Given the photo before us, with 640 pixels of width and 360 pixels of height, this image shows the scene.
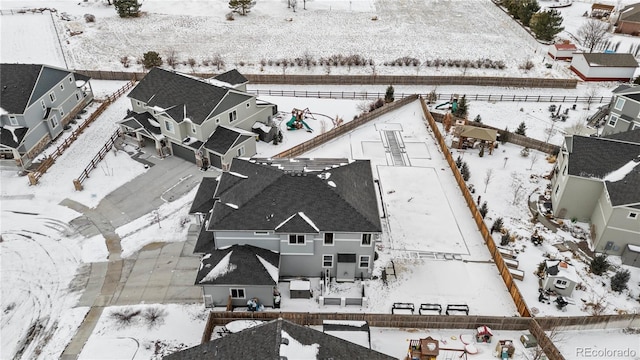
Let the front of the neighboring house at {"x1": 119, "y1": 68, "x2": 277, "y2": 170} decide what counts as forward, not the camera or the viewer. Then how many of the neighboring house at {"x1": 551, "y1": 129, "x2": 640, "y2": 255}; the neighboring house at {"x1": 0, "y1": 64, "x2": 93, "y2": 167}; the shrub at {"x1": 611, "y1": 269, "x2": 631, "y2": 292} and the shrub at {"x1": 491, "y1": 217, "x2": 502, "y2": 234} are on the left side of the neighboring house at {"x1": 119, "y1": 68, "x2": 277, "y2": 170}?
3

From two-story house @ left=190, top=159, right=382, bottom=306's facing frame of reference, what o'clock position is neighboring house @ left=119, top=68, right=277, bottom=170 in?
The neighboring house is roughly at 2 o'clock from the two-story house.

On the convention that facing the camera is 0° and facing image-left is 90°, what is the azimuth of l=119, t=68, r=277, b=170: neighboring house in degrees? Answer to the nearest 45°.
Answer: approximately 45°

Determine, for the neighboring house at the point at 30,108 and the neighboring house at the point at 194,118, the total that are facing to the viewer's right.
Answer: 0

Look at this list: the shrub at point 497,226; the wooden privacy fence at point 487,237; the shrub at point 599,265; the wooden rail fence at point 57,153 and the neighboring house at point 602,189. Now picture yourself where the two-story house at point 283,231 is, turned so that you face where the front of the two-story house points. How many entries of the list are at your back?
4

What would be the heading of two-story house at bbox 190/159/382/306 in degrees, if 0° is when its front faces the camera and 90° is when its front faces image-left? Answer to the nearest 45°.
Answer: approximately 90°

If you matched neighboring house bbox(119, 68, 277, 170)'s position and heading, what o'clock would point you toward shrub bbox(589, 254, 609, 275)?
The shrub is roughly at 9 o'clock from the neighboring house.

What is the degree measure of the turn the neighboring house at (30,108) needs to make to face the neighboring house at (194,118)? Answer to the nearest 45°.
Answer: approximately 90° to its left

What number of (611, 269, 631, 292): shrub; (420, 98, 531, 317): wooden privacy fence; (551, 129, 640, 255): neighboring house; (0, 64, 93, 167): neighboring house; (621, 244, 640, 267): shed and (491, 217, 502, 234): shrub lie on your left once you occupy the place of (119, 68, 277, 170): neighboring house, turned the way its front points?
5

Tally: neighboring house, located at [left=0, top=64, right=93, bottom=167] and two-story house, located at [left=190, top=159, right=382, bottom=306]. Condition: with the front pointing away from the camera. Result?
0

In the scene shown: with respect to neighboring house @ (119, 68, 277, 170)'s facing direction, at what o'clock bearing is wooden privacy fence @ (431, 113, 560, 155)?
The wooden privacy fence is roughly at 8 o'clock from the neighboring house.

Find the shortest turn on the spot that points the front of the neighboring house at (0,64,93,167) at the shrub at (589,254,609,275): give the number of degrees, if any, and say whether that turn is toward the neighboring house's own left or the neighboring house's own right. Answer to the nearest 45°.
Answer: approximately 90° to the neighboring house's own left

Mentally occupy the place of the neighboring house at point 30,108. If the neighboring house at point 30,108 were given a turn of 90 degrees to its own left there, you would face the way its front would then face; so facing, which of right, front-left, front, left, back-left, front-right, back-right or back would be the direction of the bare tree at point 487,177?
front

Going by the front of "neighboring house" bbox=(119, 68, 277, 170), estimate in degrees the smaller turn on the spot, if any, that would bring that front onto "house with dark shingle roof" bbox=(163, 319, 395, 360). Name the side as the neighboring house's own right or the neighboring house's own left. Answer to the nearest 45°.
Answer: approximately 45° to the neighboring house's own left

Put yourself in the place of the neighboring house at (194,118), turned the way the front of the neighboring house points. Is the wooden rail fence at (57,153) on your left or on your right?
on your right

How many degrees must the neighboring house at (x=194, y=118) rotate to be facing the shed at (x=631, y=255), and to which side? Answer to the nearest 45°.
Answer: approximately 90° to its left

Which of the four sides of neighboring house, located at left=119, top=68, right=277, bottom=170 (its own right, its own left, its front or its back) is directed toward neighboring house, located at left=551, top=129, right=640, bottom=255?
left
